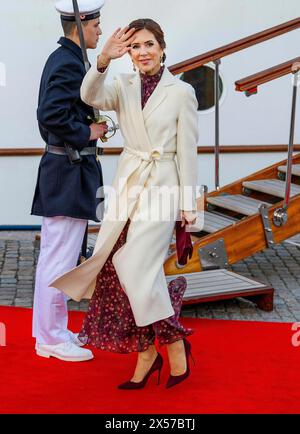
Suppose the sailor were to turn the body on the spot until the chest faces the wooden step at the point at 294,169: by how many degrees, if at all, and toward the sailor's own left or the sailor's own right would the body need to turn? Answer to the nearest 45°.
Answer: approximately 45° to the sailor's own left

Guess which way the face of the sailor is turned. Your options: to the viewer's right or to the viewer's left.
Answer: to the viewer's right

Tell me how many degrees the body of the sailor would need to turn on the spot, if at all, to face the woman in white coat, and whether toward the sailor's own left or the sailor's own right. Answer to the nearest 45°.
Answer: approximately 45° to the sailor's own right

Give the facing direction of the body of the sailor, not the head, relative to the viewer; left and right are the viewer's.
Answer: facing to the right of the viewer
